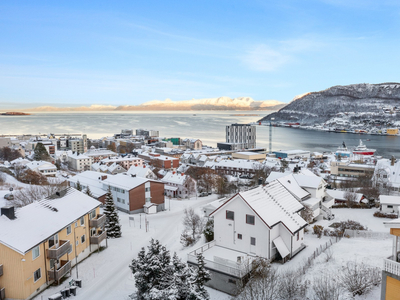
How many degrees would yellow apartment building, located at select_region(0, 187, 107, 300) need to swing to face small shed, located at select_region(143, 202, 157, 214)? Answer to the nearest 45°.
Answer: approximately 90° to its left

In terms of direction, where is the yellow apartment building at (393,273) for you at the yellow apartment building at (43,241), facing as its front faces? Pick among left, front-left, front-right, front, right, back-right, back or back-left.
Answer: front

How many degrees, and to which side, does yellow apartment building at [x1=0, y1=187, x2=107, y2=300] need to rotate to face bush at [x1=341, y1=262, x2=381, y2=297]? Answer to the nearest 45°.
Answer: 0° — it already faces it

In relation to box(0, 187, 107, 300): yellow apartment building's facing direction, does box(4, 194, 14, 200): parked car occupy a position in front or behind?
behind

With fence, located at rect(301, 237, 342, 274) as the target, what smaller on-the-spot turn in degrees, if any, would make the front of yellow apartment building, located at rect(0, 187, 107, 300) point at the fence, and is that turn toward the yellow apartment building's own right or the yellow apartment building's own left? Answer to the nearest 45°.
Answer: approximately 45° to the yellow apartment building's own left

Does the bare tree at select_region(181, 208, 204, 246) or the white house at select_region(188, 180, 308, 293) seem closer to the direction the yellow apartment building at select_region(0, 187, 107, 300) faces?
the white house

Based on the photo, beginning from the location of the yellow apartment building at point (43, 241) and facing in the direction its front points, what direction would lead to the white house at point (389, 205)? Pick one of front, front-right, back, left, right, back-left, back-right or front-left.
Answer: front-left

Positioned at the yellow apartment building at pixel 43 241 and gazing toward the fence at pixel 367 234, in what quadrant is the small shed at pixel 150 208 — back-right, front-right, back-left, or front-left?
front-left

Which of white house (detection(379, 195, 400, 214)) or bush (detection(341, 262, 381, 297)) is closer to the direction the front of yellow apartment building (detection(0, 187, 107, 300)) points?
the bush

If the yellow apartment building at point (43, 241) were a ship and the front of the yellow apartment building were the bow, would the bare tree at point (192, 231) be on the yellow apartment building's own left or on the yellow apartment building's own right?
on the yellow apartment building's own left

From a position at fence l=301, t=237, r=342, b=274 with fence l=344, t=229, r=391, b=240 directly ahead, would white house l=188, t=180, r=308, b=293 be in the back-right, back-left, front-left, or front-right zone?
back-left

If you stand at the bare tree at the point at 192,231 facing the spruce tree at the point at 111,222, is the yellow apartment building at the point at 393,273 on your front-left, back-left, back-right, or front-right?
back-left

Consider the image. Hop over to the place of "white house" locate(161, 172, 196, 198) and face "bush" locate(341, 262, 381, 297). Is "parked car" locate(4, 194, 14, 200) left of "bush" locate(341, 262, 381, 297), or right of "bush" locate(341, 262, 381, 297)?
right

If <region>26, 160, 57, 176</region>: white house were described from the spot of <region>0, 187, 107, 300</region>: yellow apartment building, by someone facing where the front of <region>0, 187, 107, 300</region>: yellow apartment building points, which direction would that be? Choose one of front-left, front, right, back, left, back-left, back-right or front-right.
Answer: back-left
